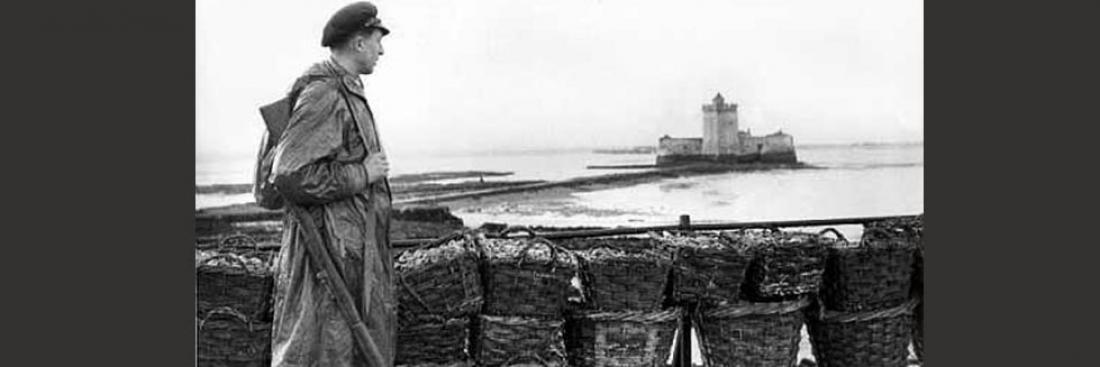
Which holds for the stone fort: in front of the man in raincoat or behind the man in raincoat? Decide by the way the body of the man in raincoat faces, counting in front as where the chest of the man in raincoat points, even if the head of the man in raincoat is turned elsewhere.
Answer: in front

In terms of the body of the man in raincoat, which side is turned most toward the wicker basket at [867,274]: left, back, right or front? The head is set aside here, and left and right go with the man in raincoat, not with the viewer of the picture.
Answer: front

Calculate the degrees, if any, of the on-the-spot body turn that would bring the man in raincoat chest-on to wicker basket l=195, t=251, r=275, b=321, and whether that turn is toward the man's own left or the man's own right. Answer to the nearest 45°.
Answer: approximately 135° to the man's own left

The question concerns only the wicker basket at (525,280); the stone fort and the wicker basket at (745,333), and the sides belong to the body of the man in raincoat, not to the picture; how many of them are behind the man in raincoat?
0

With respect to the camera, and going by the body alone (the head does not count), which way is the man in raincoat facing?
to the viewer's right

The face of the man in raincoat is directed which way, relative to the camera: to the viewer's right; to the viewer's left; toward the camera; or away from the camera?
to the viewer's right

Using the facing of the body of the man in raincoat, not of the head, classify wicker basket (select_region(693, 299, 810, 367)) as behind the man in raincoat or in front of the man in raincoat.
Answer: in front
